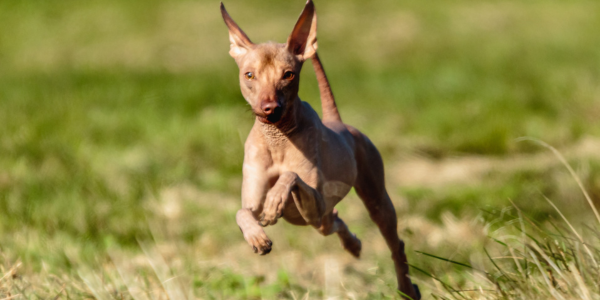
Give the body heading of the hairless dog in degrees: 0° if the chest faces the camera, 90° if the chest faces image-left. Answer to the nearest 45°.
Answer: approximately 45°
